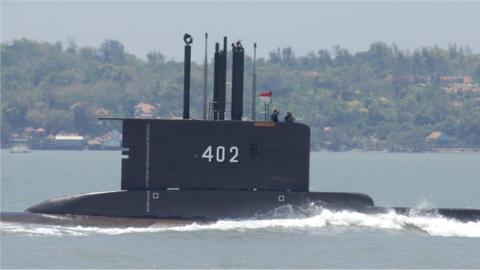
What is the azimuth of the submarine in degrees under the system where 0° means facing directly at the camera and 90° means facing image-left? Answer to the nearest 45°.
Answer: approximately 270°
